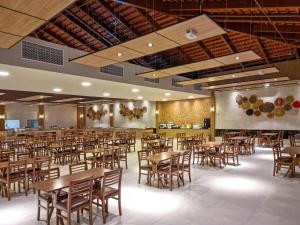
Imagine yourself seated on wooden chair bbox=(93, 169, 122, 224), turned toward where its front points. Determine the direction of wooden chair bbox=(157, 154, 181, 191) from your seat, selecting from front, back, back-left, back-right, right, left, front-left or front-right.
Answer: right

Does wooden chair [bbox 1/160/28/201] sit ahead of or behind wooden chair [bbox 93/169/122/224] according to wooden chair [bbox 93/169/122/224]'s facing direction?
ahead

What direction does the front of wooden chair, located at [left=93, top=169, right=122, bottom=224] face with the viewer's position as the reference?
facing away from the viewer and to the left of the viewer

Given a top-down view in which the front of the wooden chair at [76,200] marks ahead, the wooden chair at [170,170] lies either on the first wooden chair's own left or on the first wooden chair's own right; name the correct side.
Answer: on the first wooden chair's own right

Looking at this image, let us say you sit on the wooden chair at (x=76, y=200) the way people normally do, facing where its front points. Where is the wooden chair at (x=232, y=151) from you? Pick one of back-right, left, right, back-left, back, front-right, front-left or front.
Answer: right

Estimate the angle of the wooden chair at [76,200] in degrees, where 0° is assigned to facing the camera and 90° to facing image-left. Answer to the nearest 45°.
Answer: approximately 135°

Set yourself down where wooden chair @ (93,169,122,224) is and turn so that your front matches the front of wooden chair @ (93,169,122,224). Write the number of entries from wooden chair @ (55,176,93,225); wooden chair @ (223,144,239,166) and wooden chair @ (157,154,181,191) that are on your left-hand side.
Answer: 1

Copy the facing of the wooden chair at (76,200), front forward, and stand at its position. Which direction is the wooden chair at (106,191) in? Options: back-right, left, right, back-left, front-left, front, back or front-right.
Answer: right

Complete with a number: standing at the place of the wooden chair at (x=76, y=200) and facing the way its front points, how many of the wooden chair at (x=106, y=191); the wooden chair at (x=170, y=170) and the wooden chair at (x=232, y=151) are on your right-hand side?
3
